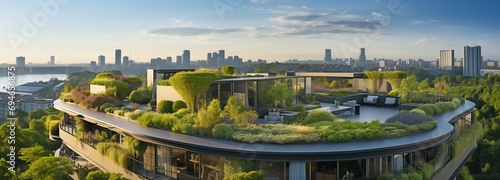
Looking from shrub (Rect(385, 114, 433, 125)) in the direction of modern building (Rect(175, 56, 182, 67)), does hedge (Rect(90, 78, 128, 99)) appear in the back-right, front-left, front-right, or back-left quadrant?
front-left

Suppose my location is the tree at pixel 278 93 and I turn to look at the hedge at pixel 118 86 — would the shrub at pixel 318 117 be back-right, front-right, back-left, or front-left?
back-left

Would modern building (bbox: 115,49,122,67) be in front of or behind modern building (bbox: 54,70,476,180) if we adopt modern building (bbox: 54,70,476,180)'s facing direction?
behind

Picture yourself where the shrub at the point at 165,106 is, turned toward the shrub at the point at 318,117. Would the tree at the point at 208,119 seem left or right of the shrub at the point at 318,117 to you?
right

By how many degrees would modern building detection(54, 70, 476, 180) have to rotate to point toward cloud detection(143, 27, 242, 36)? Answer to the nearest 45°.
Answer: approximately 180°

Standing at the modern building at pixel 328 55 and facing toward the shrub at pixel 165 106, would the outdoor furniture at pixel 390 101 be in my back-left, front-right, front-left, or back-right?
front-left

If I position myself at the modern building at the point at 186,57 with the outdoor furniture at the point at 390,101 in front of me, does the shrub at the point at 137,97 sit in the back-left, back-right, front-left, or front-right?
front-right

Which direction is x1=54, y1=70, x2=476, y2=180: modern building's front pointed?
toward the camera

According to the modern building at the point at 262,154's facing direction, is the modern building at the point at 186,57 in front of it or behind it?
behind

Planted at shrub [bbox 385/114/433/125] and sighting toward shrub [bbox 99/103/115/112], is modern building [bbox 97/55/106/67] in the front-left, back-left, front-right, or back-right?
front-right
